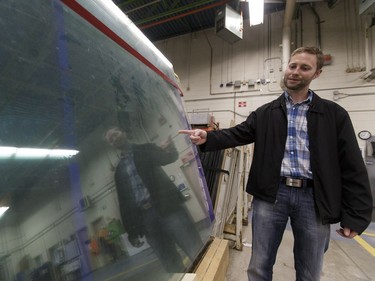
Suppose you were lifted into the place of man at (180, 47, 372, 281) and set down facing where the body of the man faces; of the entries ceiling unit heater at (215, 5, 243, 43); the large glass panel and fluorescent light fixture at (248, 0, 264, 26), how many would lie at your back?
2

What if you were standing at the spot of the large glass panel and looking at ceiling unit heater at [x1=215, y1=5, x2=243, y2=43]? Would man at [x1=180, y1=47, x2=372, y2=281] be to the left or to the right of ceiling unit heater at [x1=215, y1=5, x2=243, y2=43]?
right

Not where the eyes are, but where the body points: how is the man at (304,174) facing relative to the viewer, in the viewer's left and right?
facing the viewer

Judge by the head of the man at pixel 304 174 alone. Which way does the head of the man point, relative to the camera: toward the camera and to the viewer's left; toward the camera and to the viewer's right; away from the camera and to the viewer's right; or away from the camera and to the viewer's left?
toward the camera and to the viewer's left

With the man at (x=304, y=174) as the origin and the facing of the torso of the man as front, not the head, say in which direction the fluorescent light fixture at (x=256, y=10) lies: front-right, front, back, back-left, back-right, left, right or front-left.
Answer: back

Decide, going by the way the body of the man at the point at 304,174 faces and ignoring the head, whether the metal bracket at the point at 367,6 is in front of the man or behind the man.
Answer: behind

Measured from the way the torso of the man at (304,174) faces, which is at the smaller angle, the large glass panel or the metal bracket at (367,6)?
the large glass panel

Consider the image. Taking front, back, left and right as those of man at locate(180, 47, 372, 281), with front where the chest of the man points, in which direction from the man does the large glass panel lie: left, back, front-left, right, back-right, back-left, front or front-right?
front-right

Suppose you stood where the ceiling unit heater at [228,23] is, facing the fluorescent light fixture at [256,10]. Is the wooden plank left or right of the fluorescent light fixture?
right

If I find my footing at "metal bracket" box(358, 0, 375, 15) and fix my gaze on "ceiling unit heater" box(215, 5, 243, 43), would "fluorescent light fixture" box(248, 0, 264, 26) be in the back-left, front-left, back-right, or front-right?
front-left
